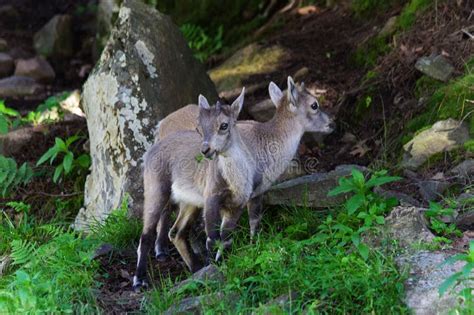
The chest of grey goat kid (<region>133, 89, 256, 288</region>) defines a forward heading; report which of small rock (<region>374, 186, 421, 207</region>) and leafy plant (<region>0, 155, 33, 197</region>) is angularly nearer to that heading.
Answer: the small rock

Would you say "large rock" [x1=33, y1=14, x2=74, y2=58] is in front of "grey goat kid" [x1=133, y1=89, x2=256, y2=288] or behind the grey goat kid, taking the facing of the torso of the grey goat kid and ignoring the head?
behind

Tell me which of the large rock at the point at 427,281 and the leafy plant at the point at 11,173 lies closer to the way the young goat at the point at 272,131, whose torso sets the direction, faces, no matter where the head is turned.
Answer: the large rock

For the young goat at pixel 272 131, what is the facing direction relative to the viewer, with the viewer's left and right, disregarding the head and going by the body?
facing to the right of the viewer

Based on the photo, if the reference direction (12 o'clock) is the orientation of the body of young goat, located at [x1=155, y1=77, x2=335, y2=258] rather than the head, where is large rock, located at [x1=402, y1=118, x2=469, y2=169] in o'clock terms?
The large rock is roughly at 12 o'clock from the young goat.

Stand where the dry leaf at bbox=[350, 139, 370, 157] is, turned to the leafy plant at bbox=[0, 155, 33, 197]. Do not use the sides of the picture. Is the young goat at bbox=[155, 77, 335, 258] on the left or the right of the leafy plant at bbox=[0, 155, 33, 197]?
left

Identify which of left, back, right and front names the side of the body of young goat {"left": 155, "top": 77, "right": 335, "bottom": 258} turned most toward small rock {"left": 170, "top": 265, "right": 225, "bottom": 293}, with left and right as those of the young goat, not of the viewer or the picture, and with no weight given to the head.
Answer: right

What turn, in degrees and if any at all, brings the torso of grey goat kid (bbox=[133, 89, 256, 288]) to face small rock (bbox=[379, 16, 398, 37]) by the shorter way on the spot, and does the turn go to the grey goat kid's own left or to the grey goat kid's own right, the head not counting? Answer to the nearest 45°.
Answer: approximately 90° to the grey goat kid's own left

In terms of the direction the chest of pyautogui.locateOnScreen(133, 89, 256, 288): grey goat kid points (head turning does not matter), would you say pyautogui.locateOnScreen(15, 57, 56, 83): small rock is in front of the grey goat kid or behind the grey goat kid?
behind

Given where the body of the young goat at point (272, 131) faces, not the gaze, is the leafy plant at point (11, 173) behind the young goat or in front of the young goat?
behind

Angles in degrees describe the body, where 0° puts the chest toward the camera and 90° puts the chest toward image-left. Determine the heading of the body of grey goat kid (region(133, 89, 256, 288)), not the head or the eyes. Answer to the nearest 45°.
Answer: approximately 315°

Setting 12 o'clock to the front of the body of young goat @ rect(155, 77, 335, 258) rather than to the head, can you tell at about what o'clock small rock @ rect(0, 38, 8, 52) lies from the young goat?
The small rock is roughly at 8 o'clock from the young goat.

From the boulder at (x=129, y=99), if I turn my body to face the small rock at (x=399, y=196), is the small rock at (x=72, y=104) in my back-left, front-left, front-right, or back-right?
back-left

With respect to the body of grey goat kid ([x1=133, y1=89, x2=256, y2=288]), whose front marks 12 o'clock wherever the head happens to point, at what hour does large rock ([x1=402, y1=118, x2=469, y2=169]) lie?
The large rock is roughly at 10 o'clock from the grey goat kid.

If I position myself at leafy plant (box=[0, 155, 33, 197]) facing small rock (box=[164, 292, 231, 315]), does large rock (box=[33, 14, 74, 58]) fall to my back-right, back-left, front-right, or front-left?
back-left

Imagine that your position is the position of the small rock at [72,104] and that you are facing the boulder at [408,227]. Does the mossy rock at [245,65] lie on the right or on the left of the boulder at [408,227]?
left
